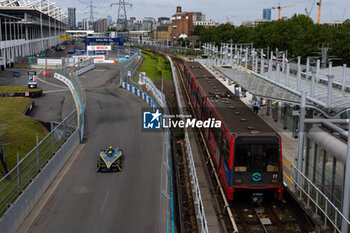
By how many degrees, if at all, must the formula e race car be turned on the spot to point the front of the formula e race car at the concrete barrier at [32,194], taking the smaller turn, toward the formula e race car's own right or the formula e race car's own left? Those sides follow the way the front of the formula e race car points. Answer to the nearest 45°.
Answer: approximately 45° to the formula e race car's own right

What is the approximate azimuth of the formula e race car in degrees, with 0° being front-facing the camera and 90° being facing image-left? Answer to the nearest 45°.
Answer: approximately 0°

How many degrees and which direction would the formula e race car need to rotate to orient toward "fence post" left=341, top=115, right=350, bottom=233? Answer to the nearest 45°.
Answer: approximately 45° to its left
